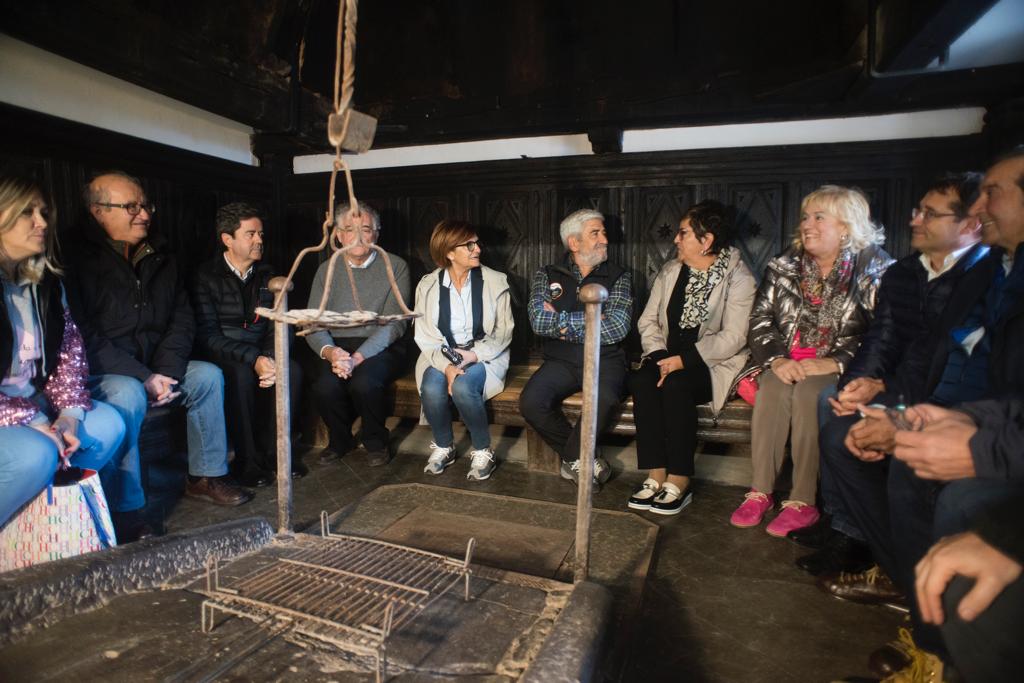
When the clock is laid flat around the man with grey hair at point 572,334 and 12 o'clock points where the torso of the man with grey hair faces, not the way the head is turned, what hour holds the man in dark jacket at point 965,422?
The man in dark jacket is roughly at 11 o'clock from the man with grey hair.

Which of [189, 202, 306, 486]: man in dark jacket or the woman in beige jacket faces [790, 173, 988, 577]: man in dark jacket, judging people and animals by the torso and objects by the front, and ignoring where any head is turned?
[189, 202, 306, 486]: man in dark jacket

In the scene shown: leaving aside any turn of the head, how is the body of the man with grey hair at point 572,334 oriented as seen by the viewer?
toward the camera

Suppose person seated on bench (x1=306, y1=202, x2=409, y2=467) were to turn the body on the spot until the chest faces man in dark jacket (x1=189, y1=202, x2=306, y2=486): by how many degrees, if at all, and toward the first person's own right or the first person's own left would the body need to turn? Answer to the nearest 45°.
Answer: approximately 90° to the first person's own right

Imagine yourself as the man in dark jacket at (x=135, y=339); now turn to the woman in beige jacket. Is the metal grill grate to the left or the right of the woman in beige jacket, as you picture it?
right

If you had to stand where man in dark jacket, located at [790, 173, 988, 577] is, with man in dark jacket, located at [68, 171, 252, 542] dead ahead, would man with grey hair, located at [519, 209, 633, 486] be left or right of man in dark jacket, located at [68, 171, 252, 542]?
right

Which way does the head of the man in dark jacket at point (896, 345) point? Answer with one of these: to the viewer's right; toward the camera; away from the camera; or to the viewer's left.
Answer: to the viewer's left

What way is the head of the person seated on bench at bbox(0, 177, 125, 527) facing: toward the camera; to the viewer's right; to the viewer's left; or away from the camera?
to the viewer's right

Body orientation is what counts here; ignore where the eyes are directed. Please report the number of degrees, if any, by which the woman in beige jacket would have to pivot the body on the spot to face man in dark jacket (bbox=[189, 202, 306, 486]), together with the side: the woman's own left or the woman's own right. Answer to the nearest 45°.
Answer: approximately 45° to the woman's own right

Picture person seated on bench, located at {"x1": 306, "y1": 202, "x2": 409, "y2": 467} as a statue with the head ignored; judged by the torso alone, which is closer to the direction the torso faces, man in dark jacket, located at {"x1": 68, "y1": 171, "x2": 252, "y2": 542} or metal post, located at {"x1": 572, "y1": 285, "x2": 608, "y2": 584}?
the metal post

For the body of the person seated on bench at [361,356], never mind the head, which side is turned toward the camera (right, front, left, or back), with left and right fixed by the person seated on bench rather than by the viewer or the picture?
front

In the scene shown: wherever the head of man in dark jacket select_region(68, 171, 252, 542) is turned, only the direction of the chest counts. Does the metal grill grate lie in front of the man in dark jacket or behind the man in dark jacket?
in front

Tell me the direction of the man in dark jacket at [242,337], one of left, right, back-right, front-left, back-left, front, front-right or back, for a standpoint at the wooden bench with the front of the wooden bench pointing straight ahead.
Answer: right

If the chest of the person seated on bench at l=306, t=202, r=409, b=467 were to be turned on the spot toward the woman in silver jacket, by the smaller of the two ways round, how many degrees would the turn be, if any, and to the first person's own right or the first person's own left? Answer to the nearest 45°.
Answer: approximately 45° to the first person's own left

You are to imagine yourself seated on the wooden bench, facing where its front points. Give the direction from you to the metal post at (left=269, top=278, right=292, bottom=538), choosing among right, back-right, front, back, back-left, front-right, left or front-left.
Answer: front-right

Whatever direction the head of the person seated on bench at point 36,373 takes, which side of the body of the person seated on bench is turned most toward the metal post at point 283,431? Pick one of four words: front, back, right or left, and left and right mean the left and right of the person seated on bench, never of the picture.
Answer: front
